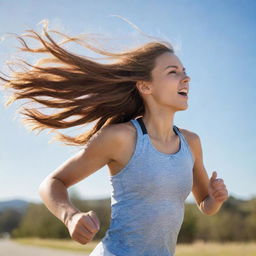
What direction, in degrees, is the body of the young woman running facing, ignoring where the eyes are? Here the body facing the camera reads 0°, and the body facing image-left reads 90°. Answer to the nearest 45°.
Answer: approximately 315°

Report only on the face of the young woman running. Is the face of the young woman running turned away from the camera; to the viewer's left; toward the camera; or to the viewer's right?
to the viewer's right
